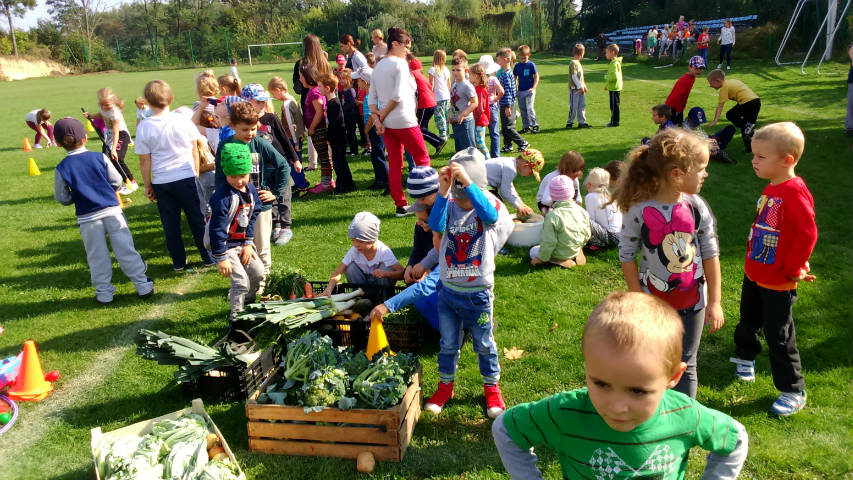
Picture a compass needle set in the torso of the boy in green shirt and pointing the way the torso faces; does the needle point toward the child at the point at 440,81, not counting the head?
no

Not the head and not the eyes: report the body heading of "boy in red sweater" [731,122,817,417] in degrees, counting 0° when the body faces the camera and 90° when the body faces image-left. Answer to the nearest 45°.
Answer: approximately 45°

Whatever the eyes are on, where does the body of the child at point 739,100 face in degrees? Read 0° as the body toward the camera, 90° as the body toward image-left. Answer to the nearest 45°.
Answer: approximately 90°

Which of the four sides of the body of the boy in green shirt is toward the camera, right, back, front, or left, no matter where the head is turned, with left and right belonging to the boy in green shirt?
front

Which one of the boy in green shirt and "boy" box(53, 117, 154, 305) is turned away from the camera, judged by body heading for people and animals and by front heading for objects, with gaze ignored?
the boy

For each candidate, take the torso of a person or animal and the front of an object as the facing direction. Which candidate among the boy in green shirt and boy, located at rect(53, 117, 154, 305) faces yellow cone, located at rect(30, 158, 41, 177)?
the boy

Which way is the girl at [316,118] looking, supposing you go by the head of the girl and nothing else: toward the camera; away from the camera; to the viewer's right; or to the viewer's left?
to the viewer's left

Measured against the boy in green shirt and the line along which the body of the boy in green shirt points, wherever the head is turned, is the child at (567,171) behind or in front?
behind

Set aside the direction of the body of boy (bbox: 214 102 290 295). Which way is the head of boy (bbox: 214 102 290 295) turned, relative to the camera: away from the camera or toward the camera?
toward the camera

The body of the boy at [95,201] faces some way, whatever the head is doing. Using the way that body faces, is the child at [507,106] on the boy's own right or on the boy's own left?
on the boy's own right

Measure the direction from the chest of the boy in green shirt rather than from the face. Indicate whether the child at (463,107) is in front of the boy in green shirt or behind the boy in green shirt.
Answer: behind

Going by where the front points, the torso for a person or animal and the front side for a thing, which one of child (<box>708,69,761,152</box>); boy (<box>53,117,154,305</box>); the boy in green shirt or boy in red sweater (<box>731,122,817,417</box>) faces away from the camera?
the boy

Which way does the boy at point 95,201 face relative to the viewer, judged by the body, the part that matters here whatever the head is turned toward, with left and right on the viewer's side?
facing away from the viewer
